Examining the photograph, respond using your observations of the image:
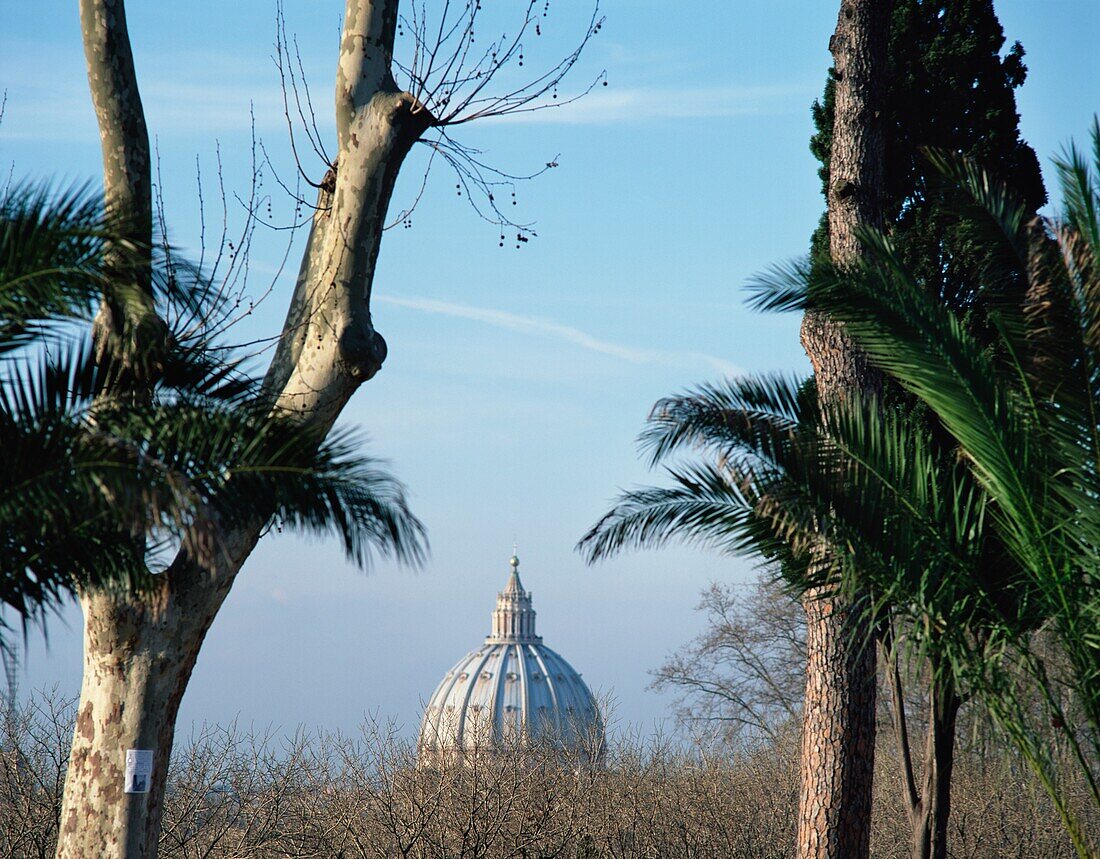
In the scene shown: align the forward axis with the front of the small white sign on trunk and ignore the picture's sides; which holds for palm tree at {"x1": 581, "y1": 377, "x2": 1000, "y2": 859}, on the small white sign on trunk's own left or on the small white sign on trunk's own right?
on the small white sign on trunk's own left

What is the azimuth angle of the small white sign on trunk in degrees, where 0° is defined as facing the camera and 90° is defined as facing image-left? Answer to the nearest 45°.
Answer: approximately 0°

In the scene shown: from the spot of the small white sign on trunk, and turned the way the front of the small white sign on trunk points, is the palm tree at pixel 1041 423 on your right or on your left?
on your left

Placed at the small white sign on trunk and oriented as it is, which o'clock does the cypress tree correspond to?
The cypress tree is roughly at 8 o'clock from the small white sign on trunk.
